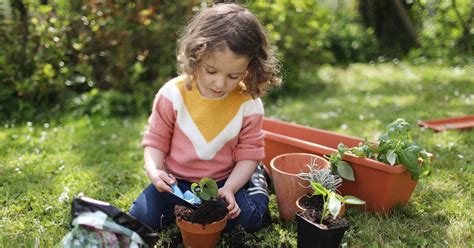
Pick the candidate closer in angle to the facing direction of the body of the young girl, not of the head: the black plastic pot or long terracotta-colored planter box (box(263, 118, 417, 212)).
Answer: the black plastic pot

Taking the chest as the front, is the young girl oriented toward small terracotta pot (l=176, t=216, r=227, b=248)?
yes

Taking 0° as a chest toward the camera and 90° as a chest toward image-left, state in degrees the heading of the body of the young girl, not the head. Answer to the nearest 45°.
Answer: approximately 0°

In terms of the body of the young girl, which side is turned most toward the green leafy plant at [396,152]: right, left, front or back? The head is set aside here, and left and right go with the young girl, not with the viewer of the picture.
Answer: left

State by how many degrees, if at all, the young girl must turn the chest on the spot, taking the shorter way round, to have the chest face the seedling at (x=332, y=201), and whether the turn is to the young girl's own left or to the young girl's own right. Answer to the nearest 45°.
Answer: approximately 45° to the young girl's own left

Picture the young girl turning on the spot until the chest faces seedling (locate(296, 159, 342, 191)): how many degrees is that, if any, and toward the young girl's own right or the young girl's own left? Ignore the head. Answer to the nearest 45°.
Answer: approximately 45° to the young girl's own left

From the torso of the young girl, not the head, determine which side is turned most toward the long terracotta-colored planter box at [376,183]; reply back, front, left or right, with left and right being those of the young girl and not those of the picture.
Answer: left
